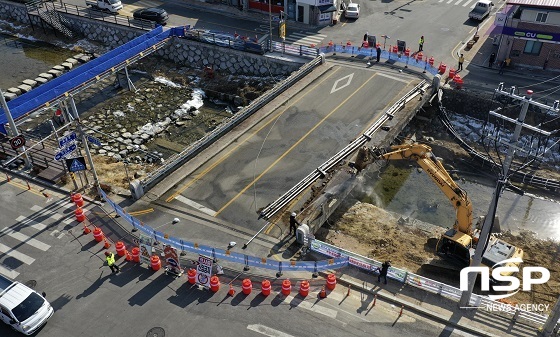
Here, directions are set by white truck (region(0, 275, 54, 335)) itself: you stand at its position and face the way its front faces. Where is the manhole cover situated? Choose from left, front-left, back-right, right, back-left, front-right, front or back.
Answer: front

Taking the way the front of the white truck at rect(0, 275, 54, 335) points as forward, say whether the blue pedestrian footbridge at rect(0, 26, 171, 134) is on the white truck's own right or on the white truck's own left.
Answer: on the white truck's own left

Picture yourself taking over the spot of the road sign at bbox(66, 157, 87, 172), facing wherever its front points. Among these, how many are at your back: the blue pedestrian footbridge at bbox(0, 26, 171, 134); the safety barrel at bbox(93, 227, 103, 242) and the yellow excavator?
1

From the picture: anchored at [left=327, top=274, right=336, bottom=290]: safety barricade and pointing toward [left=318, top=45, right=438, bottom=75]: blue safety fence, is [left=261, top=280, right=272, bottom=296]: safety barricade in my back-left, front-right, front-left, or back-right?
back-left

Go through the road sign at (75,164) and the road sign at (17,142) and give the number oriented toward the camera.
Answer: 2

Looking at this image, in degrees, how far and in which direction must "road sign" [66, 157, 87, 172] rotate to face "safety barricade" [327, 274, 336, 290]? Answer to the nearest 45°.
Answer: approximately 45° to its left

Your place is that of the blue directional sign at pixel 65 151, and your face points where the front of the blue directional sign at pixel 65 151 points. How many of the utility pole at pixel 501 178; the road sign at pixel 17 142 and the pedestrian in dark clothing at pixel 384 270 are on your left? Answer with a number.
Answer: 2

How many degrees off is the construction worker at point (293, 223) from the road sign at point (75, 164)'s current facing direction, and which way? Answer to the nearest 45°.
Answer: approximately 45° to its left

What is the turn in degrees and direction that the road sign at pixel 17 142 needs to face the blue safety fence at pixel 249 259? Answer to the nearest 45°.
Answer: approximately 45° to its left

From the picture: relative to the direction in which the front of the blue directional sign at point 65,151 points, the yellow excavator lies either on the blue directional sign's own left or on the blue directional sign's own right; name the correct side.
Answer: on the blue directional sign's own left

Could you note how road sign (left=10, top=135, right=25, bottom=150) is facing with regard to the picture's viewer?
facing the viewer

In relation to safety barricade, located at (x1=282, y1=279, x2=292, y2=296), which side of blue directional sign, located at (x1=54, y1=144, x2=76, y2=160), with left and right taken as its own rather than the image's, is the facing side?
front

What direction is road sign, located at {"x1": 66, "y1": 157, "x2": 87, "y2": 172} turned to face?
toward the camera

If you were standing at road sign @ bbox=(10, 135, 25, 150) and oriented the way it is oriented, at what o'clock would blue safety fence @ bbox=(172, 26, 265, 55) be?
The blue safety fence is roughly at 8 o'clock from the road sign.

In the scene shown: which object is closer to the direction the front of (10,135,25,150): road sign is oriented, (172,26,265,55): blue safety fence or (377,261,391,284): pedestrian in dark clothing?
the pedestrian in dark clothing
